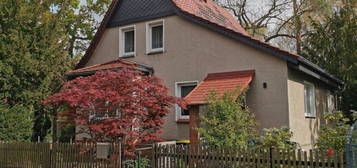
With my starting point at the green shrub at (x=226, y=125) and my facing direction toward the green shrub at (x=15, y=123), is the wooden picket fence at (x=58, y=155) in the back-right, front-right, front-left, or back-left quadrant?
front-left

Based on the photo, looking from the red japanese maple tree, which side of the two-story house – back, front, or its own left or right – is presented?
front

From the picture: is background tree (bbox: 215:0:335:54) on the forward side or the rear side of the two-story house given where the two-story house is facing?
on the rear side

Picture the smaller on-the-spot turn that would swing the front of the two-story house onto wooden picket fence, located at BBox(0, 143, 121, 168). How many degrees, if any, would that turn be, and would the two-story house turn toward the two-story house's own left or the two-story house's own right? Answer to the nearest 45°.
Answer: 0° — it already faces it

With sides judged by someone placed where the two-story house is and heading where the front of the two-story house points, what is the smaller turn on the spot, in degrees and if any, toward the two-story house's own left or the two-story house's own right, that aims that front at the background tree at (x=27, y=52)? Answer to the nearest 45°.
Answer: approximately 45° to the two-story house's own right

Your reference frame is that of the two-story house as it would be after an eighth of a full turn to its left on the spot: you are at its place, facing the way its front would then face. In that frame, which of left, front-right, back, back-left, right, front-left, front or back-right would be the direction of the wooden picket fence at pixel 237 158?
front

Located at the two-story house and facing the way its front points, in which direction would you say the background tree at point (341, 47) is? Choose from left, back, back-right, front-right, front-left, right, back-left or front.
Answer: back

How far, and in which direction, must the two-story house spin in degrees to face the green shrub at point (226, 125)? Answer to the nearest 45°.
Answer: approximately 45° to its left

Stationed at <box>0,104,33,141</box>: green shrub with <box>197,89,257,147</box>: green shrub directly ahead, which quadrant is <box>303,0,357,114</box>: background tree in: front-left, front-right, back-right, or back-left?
front-left

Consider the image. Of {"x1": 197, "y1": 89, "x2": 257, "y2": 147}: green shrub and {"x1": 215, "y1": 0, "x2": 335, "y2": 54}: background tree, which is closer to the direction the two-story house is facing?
the green shrub

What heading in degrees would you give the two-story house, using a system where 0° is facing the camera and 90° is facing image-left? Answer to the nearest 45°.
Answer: approximately 45°
